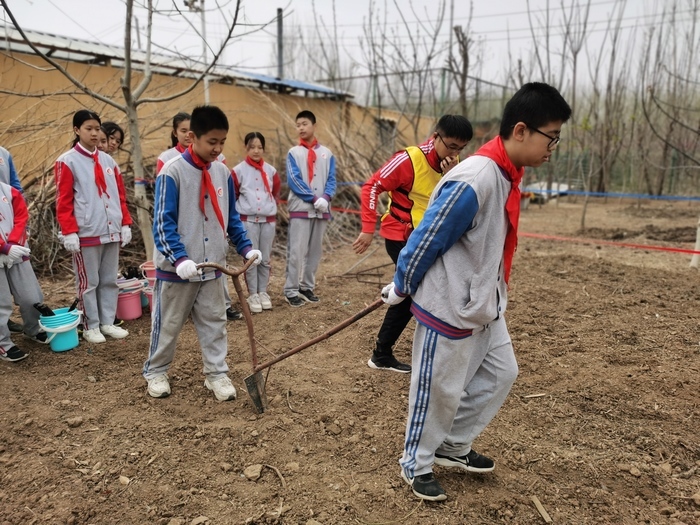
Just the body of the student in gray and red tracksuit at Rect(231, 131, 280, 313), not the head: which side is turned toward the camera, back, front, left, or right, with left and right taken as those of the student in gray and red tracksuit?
front

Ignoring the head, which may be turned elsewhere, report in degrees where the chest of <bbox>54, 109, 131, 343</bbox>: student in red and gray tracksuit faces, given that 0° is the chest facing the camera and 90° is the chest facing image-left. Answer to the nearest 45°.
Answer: approximately 315°

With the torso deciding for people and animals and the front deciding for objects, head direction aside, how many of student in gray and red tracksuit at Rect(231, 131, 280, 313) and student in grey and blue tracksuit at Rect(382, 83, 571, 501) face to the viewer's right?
1

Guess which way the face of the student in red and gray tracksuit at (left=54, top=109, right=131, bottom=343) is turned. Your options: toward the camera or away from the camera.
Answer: toward the camera

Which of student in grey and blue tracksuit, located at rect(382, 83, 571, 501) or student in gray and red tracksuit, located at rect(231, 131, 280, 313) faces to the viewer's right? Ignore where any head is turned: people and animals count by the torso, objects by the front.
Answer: student in grey and blue tracksuit, located at rect(382, 83, 571, 501)

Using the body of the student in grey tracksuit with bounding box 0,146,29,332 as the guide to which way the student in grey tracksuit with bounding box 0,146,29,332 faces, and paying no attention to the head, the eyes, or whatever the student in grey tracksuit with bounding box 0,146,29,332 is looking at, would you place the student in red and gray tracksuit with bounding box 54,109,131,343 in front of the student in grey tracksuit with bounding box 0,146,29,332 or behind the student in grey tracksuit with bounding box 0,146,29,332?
in front

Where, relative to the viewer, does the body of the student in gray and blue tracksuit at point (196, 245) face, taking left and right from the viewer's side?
facing the viewer and to the right of the viewer

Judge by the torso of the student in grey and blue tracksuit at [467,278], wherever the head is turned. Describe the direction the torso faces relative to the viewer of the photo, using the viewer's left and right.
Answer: facing to the right of the viewer

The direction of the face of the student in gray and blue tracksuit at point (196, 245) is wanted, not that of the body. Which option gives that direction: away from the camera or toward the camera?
toward the camera

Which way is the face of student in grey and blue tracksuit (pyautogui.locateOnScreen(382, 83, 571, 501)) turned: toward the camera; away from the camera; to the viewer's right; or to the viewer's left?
to the viewer's right
